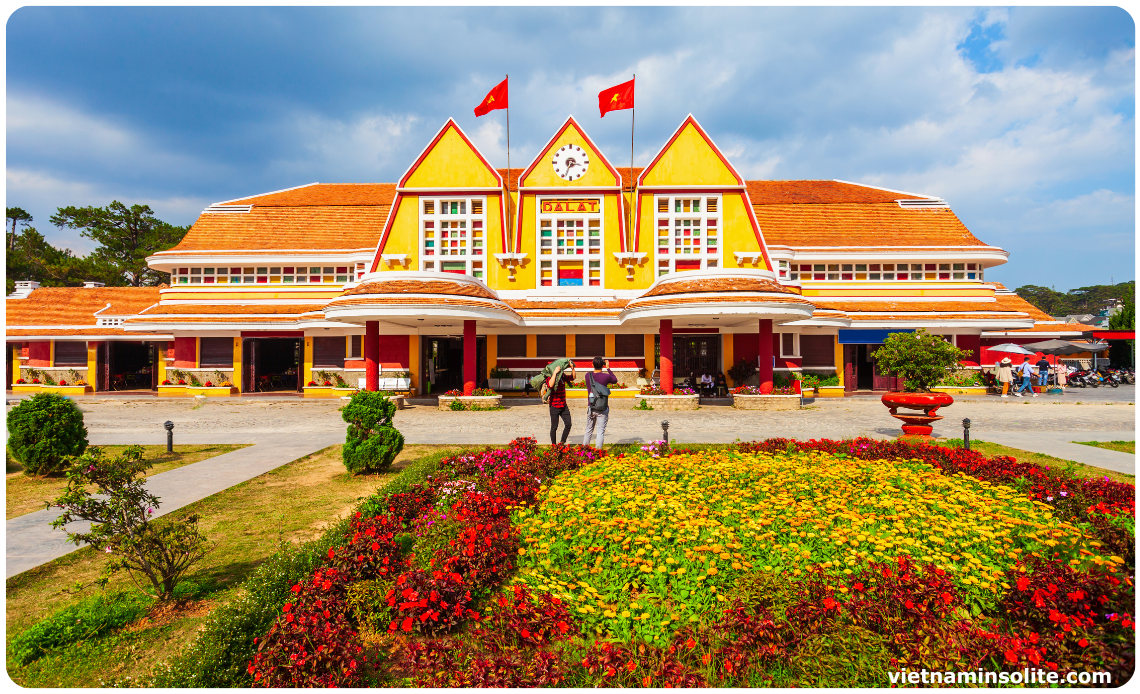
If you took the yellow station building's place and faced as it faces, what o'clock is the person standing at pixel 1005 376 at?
The person standing is roughly at 9 o'clock from the yellow station building.

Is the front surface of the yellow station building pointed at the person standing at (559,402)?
yes

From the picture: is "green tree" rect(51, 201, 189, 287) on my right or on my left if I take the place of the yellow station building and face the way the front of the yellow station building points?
on my right

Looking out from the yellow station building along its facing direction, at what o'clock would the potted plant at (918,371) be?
The potted plant is roughly at 11 o'clock from the yellow station building.

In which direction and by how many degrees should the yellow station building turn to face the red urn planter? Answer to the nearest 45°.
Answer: approximately 45° to its left

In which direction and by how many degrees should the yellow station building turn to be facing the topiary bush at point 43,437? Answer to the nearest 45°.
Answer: approximately 45° to its right

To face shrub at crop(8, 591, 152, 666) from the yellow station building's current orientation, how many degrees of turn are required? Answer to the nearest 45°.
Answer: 0° — it already faces it

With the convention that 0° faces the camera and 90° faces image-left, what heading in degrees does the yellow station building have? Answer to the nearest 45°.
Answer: approximately 0°
